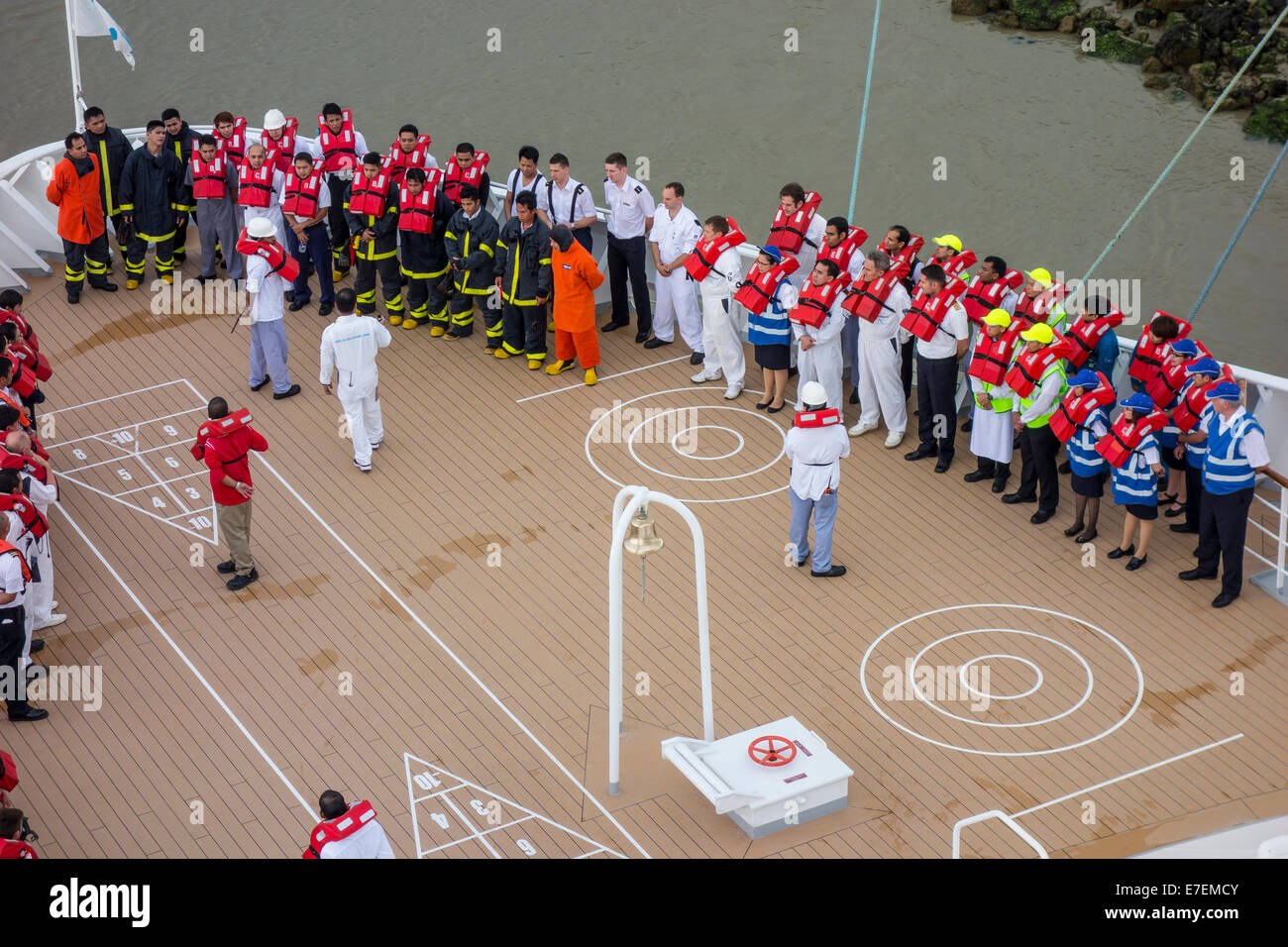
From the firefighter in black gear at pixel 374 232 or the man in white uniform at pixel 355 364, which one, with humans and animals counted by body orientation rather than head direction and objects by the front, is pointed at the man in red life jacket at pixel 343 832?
the firefighter in black gear

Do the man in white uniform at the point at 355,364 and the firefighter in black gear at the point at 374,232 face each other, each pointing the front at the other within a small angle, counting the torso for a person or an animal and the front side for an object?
yes

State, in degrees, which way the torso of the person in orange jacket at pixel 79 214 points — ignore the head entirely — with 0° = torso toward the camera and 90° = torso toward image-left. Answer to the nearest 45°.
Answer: approximately 315°

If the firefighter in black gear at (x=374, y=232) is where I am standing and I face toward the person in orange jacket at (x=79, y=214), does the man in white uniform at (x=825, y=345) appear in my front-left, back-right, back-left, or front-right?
back-left

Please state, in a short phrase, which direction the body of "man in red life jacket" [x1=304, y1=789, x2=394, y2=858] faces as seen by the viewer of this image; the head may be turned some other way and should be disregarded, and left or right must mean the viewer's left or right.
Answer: facing away from the viewer and to the left of the viewer

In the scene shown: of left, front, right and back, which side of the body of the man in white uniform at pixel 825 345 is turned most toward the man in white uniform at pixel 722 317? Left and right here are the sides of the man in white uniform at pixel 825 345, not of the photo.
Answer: right

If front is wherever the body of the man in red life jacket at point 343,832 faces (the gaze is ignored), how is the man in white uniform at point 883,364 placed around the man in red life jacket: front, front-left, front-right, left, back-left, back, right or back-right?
right

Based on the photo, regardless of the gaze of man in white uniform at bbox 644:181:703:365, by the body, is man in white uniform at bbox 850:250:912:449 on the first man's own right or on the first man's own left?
on the first man's own left

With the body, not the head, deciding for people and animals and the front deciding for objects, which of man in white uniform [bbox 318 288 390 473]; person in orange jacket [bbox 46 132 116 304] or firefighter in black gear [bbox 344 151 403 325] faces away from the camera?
the man in white uniform

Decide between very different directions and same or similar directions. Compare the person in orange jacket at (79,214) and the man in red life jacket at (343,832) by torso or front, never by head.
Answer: very different directions

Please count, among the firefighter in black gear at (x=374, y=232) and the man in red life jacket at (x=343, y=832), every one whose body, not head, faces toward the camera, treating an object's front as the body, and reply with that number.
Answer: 1

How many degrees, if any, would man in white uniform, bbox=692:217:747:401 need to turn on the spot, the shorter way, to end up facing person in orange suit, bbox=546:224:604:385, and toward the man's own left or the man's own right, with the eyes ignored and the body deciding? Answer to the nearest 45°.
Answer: approximately 45° to the man's own right

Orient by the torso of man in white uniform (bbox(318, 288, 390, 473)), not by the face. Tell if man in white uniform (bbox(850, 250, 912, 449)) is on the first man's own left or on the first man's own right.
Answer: on the first man's own right

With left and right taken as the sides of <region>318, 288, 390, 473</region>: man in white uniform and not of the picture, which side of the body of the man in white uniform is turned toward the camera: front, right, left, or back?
back

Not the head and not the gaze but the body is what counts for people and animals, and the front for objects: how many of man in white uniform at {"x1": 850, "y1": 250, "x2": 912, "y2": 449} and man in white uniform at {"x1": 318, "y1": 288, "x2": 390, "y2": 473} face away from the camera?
1

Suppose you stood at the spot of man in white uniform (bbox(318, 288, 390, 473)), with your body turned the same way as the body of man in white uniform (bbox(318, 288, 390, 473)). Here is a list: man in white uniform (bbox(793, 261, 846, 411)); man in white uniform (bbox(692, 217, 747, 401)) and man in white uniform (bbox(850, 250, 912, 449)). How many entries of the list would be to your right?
3

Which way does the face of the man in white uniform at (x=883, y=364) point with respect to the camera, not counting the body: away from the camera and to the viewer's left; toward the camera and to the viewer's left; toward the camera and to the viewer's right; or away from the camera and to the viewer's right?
toward the camera and to the viewer's left

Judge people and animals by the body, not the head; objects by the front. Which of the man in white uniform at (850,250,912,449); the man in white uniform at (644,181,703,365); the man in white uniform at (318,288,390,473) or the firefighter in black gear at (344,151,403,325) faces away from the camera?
the man in white uniform at (318,288,390,473)
